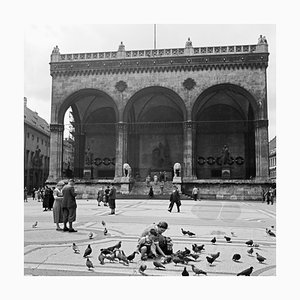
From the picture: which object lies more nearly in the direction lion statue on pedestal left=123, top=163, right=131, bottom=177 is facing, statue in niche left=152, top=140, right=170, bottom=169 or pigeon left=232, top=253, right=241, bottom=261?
the pigeon

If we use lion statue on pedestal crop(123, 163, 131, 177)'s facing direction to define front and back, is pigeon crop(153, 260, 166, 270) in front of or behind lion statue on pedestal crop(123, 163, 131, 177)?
in front

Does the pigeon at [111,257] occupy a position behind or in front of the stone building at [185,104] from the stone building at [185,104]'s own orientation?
in front

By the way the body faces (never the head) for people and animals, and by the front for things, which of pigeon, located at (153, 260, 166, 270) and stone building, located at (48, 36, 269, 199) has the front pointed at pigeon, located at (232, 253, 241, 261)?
the stone building

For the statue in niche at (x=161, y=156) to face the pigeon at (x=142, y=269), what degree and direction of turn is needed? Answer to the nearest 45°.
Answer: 0° — it already faces it

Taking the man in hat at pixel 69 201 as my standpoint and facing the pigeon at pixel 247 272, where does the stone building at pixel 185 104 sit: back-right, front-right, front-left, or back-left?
back-left

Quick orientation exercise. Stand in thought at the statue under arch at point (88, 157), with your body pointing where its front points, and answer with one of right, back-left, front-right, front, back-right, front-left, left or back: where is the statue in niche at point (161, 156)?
left

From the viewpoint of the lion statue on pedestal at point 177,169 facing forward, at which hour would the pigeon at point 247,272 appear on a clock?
The pigeon is roughly at 12 o'clock from the lion statue on pedestal.

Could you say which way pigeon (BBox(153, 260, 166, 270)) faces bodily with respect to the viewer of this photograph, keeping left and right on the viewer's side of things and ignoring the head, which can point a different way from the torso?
facing to the left of the viewer

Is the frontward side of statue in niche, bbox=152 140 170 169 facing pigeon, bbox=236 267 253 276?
yes

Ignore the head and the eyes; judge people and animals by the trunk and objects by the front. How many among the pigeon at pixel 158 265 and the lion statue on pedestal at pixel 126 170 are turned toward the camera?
1

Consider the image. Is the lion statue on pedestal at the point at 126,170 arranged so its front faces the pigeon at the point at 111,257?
yes
